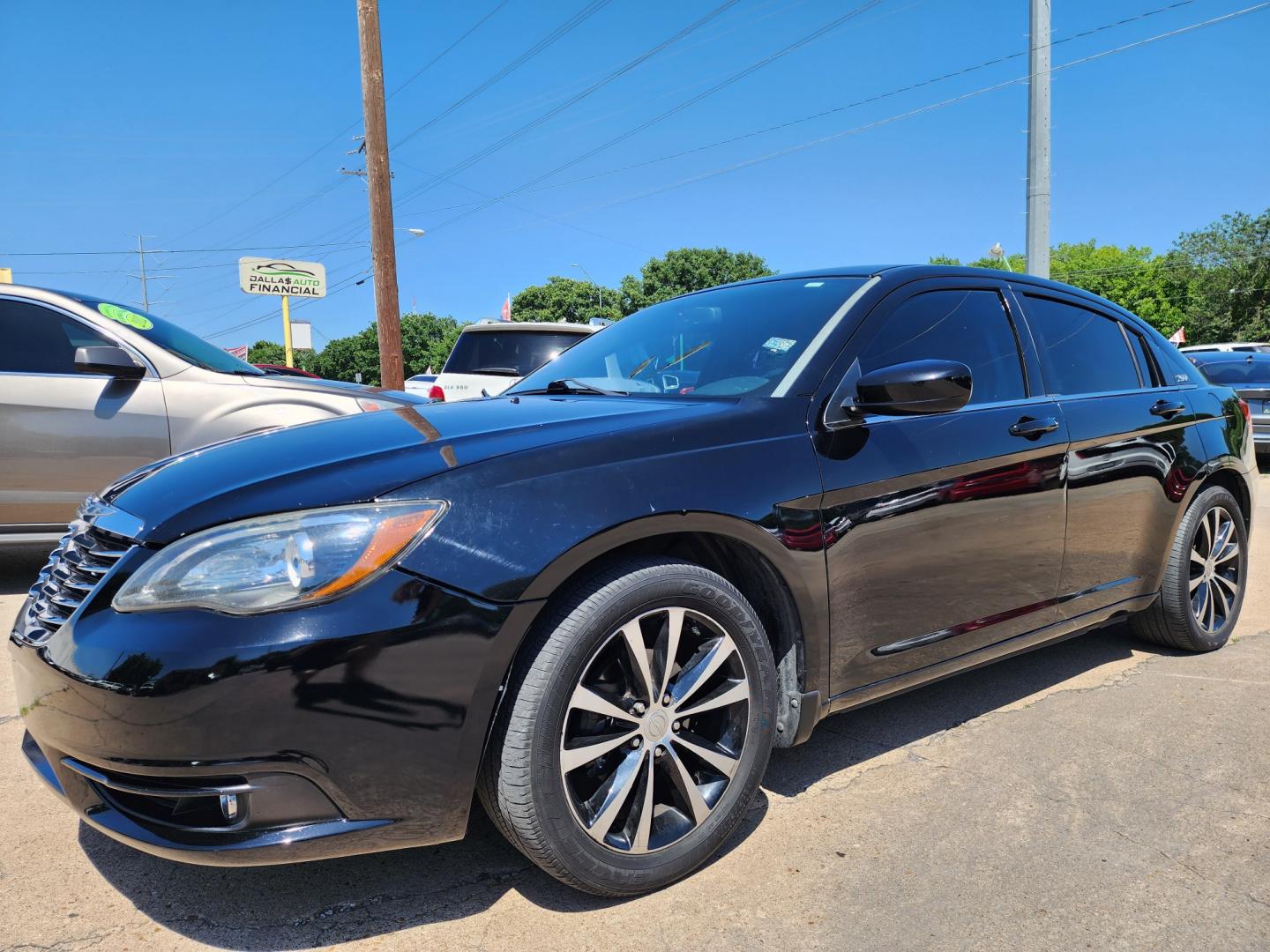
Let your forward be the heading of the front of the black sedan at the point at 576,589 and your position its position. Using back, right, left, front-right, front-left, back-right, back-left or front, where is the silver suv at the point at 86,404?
right

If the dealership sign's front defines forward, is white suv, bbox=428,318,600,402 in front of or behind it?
in front

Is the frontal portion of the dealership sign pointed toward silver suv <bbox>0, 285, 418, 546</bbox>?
yes

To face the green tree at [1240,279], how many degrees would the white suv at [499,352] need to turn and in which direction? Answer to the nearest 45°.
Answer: approximately 45° to its right

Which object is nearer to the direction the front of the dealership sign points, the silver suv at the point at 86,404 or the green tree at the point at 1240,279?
the silver suv

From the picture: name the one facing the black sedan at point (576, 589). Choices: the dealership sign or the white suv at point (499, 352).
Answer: the dealership sign

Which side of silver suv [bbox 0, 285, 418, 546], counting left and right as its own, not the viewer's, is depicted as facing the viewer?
right

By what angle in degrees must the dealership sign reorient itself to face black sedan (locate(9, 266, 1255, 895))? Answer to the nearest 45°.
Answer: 0° — it already faces it

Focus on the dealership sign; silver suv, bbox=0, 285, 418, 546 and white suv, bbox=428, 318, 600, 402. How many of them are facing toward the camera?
1

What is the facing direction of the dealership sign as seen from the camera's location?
facing the viewer

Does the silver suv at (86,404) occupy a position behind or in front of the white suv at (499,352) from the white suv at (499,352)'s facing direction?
behind

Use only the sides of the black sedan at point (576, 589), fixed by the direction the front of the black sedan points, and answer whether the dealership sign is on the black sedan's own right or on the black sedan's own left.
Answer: on the black sedan's own right

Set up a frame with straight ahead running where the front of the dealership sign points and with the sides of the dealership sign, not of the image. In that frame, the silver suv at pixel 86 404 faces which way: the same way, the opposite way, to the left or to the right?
to the left

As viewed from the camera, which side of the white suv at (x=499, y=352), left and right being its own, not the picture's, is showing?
back

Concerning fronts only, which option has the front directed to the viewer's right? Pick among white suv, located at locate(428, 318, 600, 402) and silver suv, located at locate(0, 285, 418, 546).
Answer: the silver suv

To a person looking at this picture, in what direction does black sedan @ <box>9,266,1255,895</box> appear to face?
facing the viewer and to the left of the viewer
